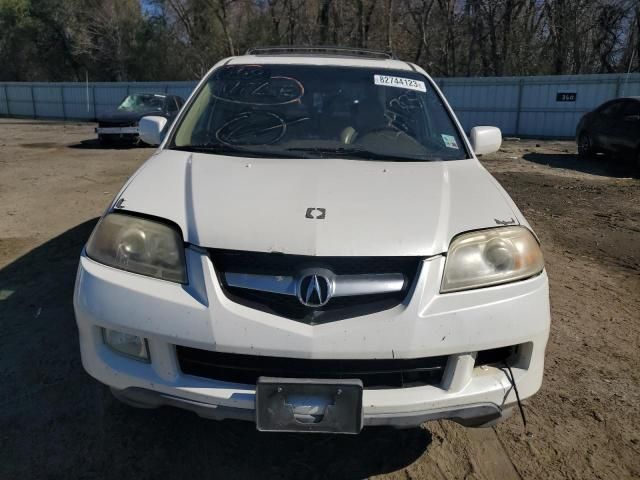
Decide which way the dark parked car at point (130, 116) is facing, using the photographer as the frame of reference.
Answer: facing the viewer and to the left of the viewer

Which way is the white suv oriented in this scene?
toward the camera

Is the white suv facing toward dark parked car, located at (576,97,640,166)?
no

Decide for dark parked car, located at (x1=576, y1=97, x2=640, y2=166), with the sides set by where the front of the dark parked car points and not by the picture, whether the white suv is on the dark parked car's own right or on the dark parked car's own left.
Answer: on the dark parked car's own left

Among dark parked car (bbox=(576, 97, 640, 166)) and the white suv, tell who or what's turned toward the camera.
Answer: the white suv

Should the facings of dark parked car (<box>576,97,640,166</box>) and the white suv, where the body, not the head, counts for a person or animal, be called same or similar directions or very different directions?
very different directions

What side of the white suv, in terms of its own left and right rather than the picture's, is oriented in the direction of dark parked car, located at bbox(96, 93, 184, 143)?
back

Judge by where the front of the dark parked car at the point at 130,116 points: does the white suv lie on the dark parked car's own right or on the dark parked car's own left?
on the dark parked car's own left

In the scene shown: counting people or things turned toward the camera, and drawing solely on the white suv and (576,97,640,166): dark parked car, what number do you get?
1
